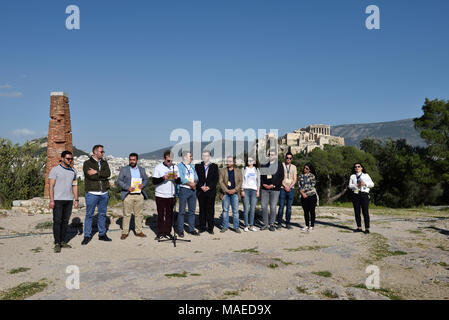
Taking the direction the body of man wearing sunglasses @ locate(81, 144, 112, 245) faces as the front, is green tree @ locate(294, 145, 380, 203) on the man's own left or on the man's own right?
on the man's own left

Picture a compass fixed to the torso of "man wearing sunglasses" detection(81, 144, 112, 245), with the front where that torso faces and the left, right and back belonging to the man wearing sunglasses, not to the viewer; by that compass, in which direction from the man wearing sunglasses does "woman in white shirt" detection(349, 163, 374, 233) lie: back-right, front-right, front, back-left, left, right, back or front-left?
front-left

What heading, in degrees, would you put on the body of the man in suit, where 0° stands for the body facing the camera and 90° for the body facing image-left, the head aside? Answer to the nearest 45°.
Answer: approximately 0°

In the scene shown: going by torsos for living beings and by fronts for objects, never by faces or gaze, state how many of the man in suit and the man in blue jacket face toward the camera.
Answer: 2

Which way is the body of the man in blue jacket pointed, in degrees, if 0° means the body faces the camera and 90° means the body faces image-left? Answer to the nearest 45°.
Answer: approximately 0°
